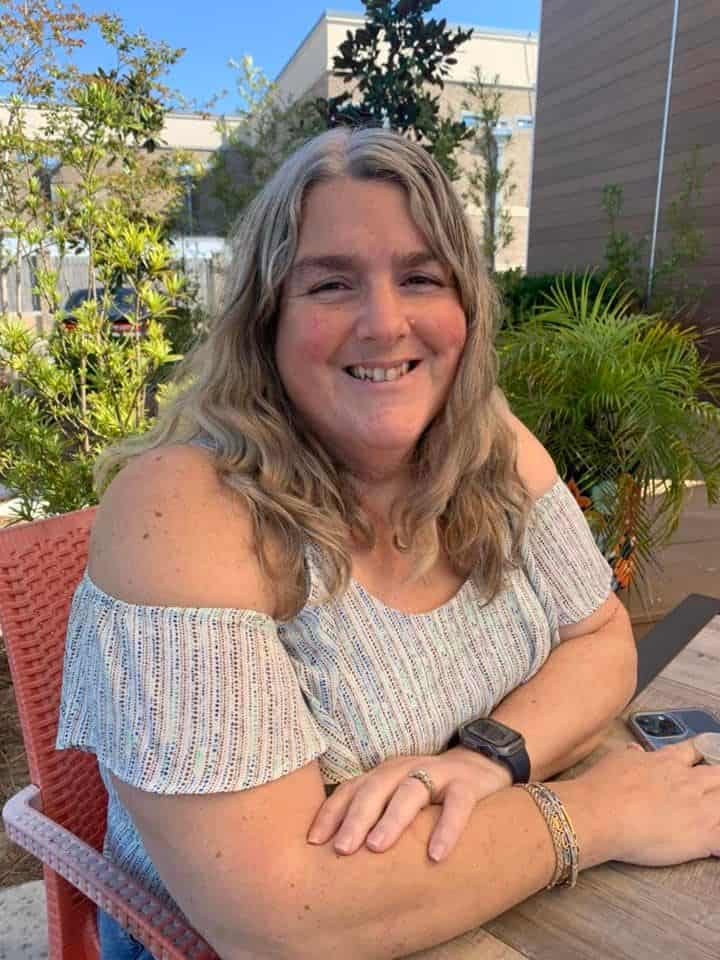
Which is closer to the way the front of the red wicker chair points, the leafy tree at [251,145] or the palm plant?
the palm plant

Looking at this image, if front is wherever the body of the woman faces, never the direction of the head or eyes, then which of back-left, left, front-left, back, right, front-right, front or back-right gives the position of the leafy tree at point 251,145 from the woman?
back-left

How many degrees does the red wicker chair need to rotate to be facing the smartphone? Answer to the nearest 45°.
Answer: approximately 45° to its left

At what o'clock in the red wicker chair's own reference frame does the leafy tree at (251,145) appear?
The leafy tree is roughly at 8 o'clock from the red wicker chair.

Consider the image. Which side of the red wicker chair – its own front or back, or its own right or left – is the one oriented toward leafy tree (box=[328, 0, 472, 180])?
left

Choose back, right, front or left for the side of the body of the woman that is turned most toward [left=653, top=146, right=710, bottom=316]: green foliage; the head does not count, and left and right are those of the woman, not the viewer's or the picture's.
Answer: left

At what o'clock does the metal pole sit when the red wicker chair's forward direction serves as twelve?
The metal pole is roughly at 9 o'clock from the red wicker chair.

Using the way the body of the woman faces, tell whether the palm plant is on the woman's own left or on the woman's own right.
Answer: on the woman's own left

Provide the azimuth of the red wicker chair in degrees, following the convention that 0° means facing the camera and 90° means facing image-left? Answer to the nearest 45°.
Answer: approximately 315°

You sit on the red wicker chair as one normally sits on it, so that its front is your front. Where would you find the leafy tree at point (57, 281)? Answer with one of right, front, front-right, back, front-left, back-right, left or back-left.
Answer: back-left

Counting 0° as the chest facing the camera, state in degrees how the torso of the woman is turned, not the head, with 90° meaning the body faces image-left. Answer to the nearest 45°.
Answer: approximately 315°
